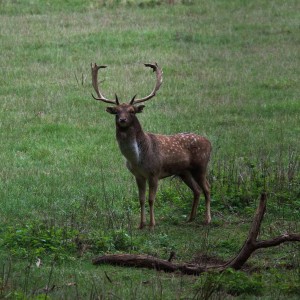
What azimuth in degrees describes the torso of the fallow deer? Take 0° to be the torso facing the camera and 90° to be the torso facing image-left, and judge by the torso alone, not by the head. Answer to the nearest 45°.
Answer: approximately 45°
